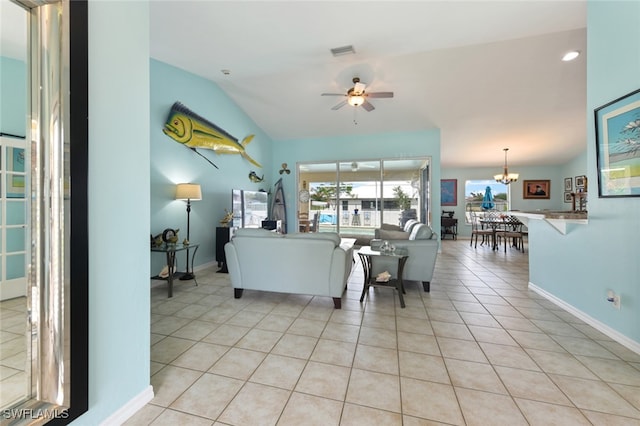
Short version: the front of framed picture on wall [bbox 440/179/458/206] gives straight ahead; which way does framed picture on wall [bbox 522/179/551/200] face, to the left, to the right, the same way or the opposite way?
the same way

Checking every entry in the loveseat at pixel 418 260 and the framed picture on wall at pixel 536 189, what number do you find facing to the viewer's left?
1

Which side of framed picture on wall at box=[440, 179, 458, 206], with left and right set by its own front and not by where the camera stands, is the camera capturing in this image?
front

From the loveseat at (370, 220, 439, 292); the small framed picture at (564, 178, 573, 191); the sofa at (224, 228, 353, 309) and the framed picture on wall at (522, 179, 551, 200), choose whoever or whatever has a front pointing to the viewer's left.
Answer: the loveseat

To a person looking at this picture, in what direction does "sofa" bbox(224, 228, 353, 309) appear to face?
facing away from the viewer

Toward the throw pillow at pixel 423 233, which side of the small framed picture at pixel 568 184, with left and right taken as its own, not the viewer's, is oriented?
front

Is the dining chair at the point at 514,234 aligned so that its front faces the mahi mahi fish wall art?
no

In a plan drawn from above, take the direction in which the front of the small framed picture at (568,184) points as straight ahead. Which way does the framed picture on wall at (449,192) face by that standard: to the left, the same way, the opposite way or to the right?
the same way

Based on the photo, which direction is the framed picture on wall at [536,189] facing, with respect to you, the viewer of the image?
facing the viewer

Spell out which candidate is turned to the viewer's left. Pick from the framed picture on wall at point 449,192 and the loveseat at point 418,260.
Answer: the loveseat

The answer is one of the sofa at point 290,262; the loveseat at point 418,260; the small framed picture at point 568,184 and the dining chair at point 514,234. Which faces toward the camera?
the small framed picture

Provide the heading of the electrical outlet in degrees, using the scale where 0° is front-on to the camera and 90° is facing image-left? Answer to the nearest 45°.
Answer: approximately 45°

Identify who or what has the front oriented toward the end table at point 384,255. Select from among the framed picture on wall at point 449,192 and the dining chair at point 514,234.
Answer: the framed picture on wall

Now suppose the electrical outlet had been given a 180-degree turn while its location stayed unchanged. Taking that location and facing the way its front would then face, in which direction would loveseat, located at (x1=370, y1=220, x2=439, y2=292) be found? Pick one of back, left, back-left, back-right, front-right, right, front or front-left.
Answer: back-left

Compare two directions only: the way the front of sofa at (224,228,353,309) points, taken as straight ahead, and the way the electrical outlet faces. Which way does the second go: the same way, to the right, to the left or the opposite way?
to the left

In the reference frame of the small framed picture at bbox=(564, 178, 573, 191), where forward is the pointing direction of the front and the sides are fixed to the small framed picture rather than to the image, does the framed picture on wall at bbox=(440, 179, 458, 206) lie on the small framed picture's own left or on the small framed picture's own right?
on the small framed picture's own right

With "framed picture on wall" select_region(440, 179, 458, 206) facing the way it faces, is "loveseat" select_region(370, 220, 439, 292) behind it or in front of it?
in front

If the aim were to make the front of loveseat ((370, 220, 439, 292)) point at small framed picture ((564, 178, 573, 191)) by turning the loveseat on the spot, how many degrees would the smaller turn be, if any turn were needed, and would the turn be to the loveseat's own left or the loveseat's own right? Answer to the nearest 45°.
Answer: approximately 135° to the loveseat's own right

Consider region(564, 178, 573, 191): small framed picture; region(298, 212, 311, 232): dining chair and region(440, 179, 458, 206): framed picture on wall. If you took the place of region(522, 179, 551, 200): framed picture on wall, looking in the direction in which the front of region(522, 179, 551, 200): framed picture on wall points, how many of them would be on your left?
1

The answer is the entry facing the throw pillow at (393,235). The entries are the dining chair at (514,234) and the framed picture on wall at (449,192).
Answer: the framed picture on wall

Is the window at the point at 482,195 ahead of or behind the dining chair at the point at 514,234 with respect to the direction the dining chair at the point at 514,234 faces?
ahead

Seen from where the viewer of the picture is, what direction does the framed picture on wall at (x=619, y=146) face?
facing the viewer and to the left of the viewer

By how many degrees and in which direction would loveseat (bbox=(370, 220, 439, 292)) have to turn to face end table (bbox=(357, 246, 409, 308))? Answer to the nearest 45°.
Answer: approximately 45° to its left

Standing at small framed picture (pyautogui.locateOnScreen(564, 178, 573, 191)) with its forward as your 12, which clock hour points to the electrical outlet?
The electrical outlet is roughly at 12 o'clock from the small framed picture.
